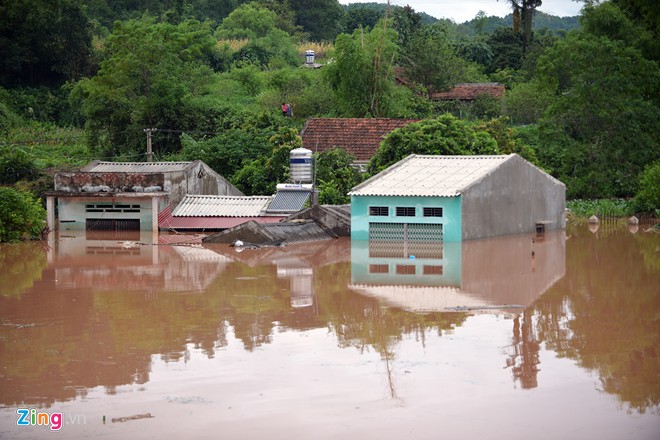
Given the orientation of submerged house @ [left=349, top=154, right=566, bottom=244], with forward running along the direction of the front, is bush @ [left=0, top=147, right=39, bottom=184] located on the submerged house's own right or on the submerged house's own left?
on the submerged house's own right

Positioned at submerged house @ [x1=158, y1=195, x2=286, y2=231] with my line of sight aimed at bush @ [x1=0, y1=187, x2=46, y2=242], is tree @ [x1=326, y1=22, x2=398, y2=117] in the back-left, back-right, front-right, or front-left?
back-right

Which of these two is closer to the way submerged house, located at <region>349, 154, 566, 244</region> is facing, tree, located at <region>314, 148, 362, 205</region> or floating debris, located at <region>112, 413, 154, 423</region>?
the floating debris

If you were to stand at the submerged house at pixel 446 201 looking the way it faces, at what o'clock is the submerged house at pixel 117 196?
the submerged house at pixel 117 196 is roughly at 2 o'clock from the submerged house at pixel 446 201.

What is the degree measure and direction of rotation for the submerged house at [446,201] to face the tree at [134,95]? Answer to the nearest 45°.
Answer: approximately 90° to its right

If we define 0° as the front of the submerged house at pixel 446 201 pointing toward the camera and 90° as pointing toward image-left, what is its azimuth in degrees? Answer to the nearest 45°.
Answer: approximately 45°

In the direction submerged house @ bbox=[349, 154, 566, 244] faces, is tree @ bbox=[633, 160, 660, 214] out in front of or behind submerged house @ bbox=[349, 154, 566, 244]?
behind

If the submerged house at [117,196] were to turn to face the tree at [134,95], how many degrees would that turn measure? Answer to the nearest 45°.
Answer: approximately 135° to its right

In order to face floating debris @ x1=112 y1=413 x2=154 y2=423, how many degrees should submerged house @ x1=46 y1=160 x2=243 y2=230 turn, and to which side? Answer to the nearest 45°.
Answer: approximately 45° to its left

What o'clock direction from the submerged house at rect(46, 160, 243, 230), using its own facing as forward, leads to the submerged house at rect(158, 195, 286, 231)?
the submerged house at rect(158, 195, 286, 231) is roughly at 8 o'clock from the submerged house at rect(46, 160, 243, 230).

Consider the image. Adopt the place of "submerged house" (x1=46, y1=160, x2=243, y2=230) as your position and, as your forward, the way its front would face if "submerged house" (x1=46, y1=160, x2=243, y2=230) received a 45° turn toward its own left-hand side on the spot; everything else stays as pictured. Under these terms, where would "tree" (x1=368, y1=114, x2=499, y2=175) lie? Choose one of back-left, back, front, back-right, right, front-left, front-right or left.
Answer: left
